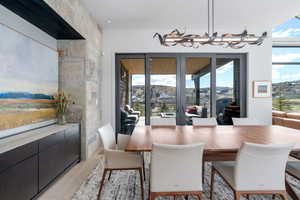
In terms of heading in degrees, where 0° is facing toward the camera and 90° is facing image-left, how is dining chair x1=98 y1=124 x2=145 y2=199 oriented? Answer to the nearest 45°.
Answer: approximately 270°

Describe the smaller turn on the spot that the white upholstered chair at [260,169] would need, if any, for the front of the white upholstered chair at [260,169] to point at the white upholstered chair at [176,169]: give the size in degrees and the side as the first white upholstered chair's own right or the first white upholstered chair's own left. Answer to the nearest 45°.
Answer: approximately 90° to the first white upholstered chair's own left

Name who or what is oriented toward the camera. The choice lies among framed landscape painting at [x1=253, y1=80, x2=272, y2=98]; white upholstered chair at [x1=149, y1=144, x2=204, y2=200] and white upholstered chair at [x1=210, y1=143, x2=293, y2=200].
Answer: the framed landscape painting

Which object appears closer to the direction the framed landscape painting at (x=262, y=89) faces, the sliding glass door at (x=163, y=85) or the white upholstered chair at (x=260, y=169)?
the white upholstered chair

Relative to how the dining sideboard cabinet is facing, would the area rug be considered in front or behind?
in front

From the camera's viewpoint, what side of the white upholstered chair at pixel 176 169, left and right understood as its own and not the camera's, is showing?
back

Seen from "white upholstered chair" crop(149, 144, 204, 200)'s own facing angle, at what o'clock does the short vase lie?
The short vase is roughly at 10 o'clock from the white upholstered chair.

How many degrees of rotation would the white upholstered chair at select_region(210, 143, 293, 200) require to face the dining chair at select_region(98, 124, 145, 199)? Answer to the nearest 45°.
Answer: approximately 45° to its left

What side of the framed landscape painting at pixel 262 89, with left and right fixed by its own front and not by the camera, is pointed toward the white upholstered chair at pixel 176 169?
front

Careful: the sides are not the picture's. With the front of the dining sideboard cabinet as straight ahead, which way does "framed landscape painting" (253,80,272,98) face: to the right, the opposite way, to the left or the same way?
to the right

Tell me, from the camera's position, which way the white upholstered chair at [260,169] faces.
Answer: facing away from the viewer and to the left of the viewer

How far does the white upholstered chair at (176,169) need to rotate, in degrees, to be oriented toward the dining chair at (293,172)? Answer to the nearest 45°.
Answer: approximately 45° to its right
